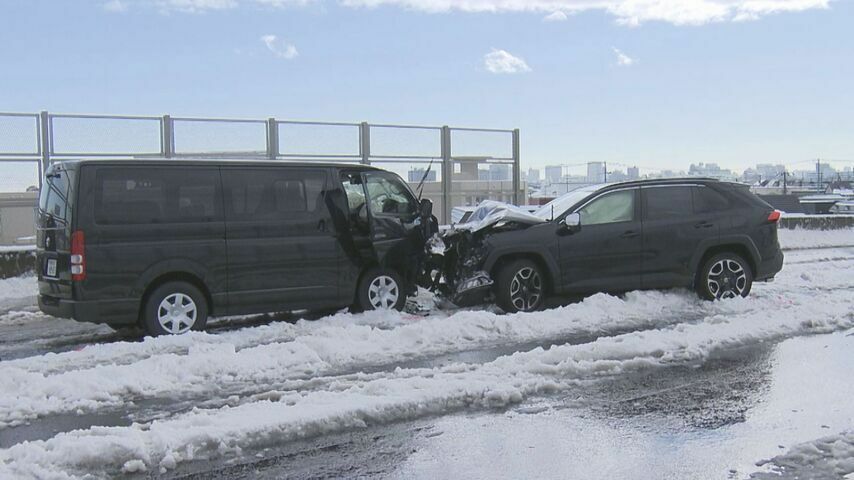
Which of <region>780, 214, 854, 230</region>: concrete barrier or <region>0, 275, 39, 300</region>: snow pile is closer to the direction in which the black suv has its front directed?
the snow pile

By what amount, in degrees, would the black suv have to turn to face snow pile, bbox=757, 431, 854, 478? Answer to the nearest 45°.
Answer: approximately 90° to its left

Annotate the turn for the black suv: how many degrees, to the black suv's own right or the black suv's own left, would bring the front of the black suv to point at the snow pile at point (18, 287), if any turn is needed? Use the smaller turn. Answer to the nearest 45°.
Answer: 0° — it already faces it

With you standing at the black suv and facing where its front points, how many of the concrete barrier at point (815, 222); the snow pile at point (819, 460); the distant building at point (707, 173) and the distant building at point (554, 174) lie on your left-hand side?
1

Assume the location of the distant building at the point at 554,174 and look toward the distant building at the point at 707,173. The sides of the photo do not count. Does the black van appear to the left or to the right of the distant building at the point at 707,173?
right

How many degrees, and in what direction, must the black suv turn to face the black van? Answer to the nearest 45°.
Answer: approximately 45° to its left

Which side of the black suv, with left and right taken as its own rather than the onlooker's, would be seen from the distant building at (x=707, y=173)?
right

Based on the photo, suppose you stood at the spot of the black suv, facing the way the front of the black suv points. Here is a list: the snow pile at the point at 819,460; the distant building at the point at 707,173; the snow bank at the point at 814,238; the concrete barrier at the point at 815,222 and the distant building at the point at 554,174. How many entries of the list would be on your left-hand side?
1

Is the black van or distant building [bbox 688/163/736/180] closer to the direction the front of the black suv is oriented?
the black van

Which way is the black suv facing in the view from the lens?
facing to the left of the viewer

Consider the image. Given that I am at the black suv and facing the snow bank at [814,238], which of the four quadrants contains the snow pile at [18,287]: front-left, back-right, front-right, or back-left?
back-left

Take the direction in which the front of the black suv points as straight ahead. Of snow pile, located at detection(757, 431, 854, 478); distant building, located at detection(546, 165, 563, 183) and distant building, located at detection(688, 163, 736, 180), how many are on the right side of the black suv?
2

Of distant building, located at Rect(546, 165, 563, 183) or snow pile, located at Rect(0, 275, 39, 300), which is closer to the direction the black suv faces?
the snow pile

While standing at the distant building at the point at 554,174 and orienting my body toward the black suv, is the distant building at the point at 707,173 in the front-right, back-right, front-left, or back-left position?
front-left

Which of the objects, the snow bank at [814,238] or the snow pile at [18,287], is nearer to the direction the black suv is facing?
the snow pile
